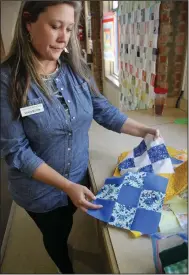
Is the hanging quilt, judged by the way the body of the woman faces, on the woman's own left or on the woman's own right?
on the woman's own left

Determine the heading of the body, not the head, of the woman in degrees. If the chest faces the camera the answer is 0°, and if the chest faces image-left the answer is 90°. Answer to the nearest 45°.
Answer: approximately 315°
